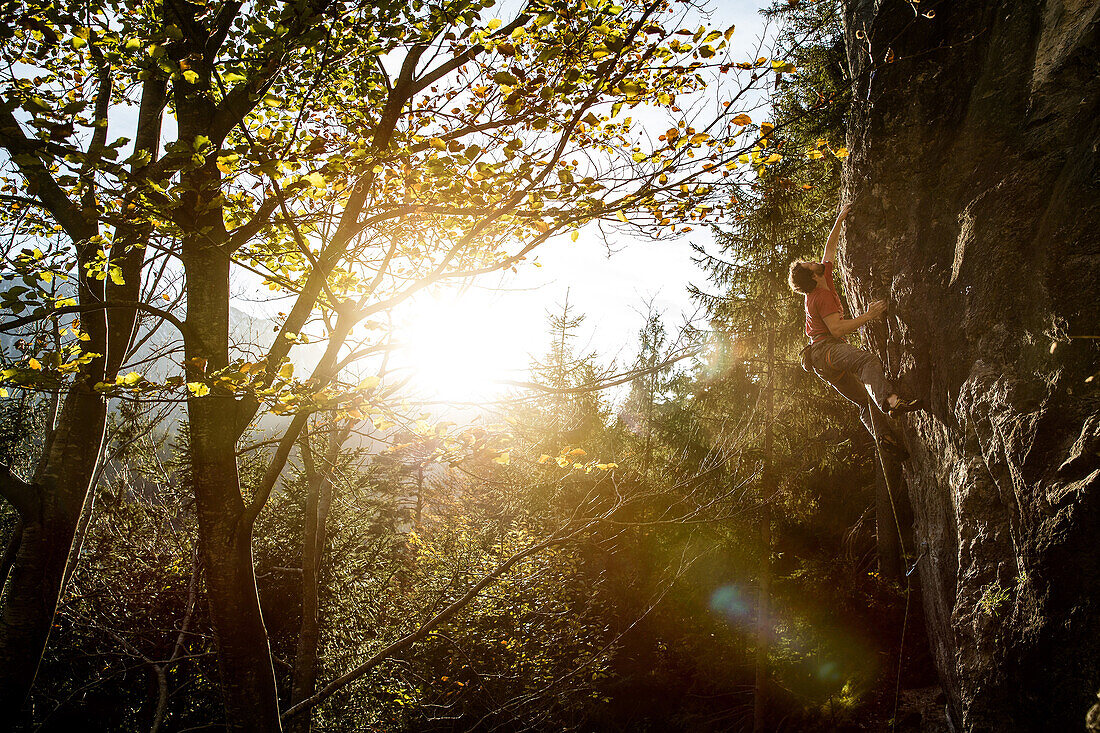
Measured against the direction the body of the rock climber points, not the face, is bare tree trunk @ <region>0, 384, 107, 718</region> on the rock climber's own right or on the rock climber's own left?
on the rock climber's own right

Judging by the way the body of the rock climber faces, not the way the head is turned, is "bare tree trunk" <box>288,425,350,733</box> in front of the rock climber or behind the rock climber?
behind

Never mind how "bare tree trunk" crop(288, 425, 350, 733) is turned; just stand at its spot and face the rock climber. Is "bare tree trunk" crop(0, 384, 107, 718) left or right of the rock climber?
right

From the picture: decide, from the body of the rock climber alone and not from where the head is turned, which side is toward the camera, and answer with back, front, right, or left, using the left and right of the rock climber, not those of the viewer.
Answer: right

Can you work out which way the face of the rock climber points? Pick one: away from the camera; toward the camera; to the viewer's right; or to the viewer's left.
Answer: to the viewer's right
